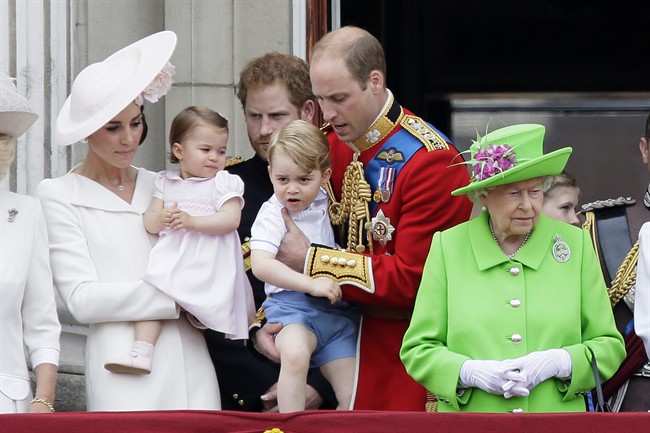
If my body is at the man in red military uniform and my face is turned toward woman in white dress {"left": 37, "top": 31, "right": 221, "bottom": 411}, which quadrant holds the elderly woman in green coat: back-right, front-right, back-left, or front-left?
back-left

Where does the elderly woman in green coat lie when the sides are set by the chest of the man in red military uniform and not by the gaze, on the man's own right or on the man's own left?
on the man's own left

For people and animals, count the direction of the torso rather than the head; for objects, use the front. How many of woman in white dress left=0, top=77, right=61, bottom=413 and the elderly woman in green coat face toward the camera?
2

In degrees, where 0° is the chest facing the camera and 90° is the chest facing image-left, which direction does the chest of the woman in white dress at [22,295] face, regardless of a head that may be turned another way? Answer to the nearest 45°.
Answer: approximately 0°

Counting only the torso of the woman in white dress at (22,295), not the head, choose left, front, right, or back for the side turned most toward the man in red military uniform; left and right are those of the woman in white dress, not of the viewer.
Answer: left

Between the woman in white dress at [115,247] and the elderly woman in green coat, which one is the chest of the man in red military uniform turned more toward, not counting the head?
the woman in white dress
